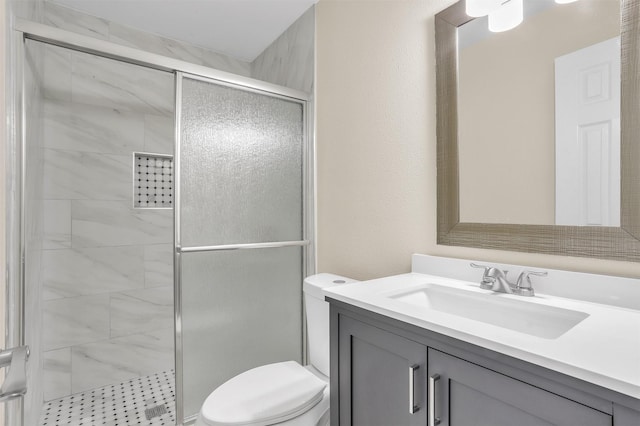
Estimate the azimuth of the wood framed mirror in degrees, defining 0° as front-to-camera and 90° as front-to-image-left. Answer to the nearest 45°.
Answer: approximately 45°

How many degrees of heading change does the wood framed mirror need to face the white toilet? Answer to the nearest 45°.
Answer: approximately 45° to its right

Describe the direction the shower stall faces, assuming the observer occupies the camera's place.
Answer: facing the viewer and to the right of the viewer

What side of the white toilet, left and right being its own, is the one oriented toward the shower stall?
right

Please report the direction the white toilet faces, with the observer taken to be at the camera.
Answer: facing the viewer and to the left of the viewer

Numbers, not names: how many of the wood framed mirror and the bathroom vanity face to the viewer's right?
0

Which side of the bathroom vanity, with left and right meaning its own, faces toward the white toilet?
right

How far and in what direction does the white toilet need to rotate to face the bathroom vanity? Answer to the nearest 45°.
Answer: approximately 90° to its left

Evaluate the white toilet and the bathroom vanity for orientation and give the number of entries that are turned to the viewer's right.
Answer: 0
